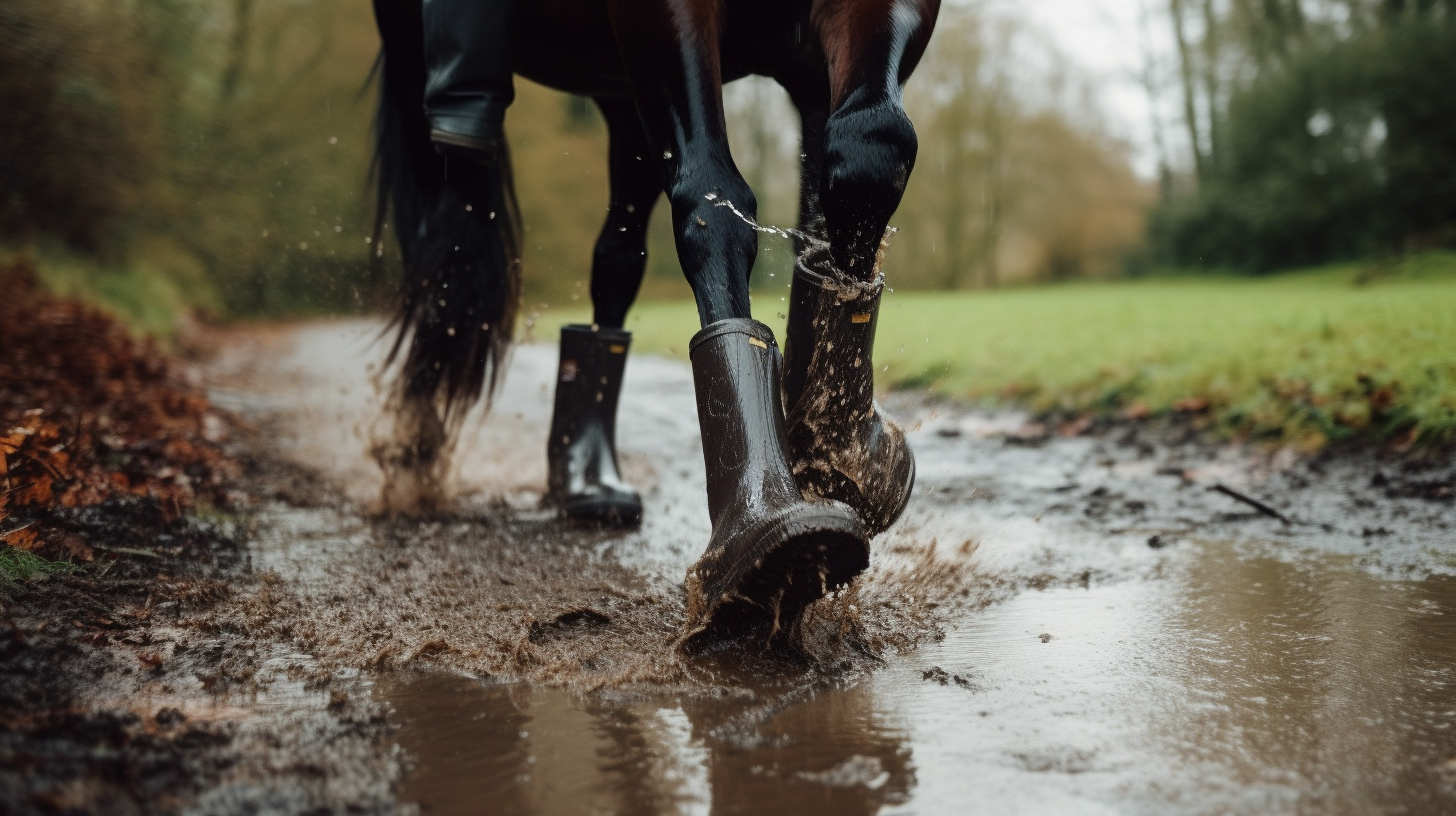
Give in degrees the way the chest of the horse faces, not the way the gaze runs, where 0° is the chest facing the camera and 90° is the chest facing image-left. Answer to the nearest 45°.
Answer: approximately 315°

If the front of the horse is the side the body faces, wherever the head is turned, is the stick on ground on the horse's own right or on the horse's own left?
on the horse's own left
